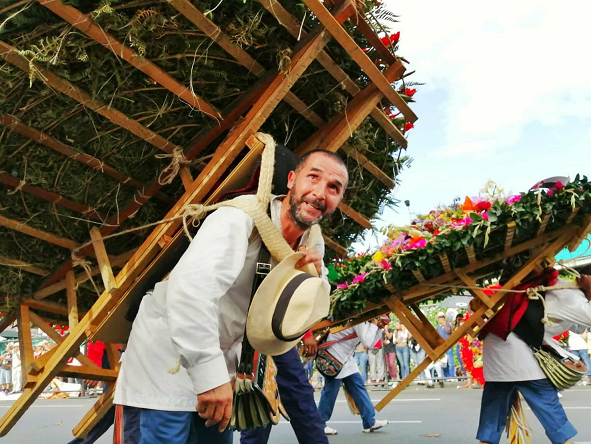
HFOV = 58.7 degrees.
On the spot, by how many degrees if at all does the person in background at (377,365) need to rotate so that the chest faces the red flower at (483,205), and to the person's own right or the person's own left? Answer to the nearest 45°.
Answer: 0° — they already face it

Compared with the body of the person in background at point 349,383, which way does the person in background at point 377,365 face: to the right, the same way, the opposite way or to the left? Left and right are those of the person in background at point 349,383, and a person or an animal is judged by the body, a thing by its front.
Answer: to the right

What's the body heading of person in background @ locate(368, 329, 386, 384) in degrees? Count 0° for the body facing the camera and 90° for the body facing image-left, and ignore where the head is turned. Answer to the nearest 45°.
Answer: approximately 0°
